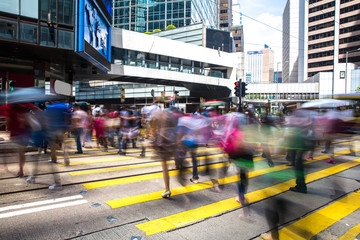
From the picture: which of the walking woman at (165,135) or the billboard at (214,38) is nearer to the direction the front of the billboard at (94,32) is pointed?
the walking woman

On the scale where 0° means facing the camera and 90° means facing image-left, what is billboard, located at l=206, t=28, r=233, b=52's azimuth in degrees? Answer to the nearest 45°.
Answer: approximately 315°

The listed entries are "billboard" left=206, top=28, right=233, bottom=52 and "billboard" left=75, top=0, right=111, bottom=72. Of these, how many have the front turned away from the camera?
0

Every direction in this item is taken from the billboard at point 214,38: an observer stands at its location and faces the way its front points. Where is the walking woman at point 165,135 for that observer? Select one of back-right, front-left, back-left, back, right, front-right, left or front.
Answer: front-right

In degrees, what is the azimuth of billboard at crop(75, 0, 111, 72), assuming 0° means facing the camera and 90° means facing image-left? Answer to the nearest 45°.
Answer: approximately 315°

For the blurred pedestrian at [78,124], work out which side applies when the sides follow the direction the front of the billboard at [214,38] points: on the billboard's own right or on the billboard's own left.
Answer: on the billboard's own right

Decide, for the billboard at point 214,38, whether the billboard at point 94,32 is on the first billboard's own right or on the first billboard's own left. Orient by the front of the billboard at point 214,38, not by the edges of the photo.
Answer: on the first billboard's own right

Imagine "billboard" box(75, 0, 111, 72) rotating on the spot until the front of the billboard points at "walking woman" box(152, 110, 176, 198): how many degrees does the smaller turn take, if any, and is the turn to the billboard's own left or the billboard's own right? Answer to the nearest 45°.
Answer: approximately 45° to the billboard's own right
